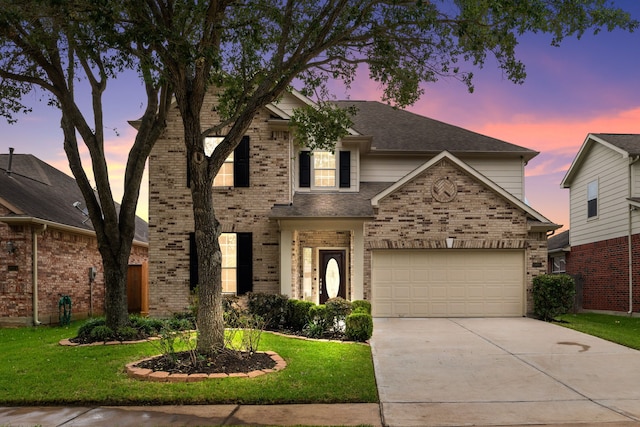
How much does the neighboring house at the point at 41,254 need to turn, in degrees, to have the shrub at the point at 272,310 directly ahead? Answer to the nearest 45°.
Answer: approximately 45° to its left

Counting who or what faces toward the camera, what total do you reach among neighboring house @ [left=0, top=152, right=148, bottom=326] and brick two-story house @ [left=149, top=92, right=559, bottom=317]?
2

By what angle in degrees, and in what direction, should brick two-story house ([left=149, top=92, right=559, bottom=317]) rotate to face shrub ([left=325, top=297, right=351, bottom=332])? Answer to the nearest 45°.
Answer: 0° — it already faces it

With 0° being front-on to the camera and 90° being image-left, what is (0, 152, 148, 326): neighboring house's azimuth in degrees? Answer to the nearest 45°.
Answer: approximately 0°

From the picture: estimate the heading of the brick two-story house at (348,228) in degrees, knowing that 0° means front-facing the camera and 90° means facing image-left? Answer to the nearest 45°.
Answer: approximately 0°

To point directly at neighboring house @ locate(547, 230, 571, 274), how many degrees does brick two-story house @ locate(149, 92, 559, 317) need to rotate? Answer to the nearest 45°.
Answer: approximately 135° to its left
